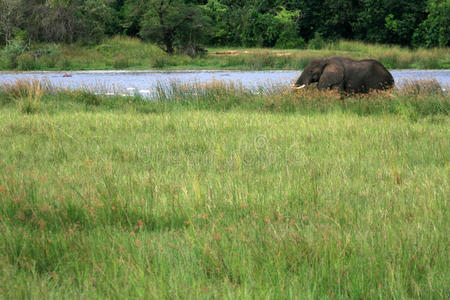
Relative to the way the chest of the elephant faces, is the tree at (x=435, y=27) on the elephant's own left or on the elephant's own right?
on the elephant's own right

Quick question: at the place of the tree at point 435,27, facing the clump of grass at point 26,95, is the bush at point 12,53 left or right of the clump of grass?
right

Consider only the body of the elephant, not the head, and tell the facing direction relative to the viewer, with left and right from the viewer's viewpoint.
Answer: facing to the left of the viewer

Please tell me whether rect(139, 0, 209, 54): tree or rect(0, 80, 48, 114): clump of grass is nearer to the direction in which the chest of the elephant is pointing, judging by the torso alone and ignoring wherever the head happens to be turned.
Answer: the clump of grass

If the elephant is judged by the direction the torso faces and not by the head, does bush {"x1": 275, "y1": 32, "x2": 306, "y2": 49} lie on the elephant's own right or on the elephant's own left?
on the elephant's own right

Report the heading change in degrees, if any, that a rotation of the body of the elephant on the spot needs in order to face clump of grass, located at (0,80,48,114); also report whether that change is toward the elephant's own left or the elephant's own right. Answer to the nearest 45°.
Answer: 0° — it already faces it

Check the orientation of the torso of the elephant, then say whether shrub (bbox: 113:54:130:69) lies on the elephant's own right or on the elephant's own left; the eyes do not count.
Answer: on the elephant's own right
